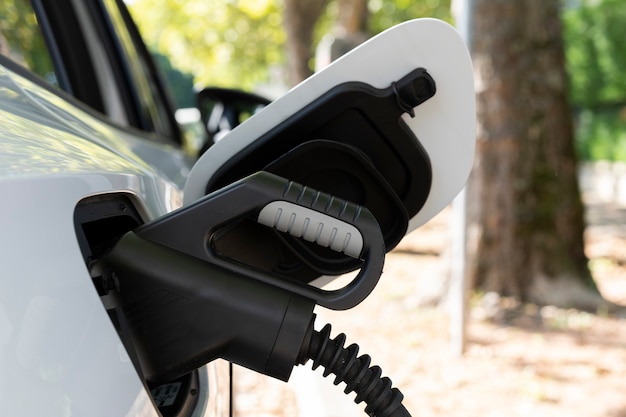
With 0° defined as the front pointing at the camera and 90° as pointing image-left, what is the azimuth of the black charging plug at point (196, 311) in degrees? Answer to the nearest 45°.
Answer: approximately 90°

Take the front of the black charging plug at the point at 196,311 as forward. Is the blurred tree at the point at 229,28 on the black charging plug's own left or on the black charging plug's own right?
on the black charging plug's own right

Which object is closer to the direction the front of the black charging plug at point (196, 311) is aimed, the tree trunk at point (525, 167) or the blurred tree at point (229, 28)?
the blurred tree

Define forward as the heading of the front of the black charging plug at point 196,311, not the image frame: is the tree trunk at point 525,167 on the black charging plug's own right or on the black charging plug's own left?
on the black charging plug's own right
